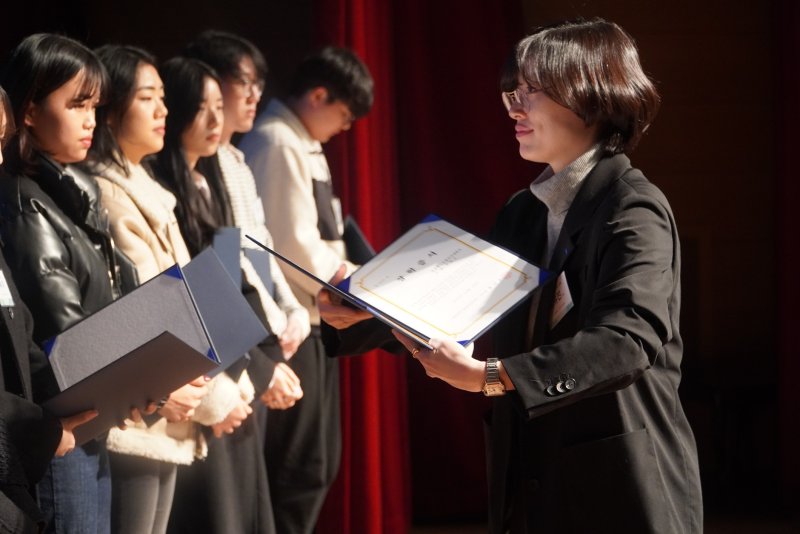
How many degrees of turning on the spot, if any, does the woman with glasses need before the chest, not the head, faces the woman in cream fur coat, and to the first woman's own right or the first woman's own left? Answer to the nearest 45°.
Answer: approximately 45° to the first woman's own right

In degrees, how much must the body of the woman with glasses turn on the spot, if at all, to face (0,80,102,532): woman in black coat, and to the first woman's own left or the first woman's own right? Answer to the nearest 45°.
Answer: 0° — they already face them

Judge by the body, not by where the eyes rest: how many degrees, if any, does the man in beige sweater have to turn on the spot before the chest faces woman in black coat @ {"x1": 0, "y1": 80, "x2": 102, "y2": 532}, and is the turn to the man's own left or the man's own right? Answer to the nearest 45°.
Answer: approximately 90° to the man's own right

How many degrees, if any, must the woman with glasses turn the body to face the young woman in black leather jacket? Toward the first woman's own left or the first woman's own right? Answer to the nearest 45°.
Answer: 0° — they already face them

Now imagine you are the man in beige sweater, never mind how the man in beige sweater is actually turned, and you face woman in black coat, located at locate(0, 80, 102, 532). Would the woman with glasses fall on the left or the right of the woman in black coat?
left

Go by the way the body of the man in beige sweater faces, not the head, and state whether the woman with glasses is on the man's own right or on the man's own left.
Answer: on the man's own right

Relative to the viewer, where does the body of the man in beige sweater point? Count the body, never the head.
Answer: to the viewer's right

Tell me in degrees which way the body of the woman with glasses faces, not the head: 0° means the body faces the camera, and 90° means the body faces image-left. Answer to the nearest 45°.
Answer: approximately 90°

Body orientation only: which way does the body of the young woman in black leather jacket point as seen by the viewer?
to the viewer's right

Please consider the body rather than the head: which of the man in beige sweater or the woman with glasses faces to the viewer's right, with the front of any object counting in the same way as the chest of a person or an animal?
the man in beige sweater
